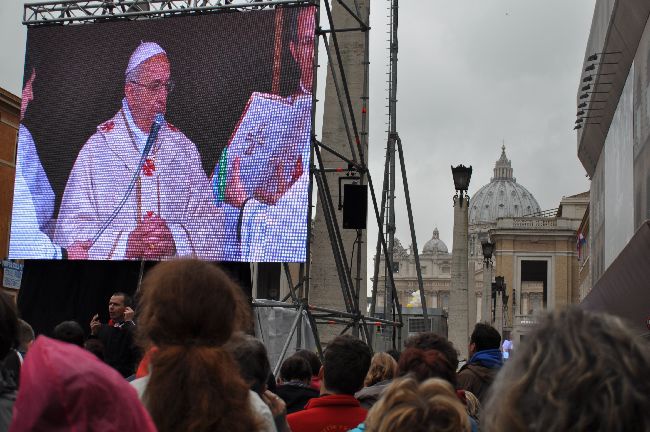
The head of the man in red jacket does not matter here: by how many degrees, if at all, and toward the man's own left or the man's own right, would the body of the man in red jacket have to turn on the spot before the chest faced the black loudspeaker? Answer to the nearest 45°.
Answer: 0° — they already face it

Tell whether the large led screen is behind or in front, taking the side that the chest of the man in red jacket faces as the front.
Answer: in front

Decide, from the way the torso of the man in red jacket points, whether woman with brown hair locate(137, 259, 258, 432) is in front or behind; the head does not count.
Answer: behind

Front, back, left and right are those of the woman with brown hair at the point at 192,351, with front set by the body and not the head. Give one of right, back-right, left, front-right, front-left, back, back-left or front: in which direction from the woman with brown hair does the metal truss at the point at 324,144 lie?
front

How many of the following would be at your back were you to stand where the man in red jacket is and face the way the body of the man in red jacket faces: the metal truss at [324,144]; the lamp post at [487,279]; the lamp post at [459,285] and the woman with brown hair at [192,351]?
1

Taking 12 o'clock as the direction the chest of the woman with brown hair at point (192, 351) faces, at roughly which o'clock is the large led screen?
The large led screen is roughly at 12 o'clock from the woman with brown hair.

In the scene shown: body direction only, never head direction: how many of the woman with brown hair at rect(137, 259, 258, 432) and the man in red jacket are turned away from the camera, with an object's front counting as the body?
2

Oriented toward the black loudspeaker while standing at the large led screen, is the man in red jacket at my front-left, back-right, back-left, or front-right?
front-right

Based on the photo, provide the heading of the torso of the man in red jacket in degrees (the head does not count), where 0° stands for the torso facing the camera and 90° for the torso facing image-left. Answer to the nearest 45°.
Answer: approximately 180°

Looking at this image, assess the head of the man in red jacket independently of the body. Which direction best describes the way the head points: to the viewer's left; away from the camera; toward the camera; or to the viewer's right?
away from the camera

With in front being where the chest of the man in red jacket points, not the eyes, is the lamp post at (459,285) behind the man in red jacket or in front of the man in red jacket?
in front

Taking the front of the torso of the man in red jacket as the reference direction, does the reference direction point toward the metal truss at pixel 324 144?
yes

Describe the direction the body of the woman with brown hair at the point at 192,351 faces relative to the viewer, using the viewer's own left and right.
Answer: facing away from the viewer

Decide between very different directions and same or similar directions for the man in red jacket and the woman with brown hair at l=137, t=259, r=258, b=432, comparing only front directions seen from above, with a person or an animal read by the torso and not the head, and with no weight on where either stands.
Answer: same or similar directions

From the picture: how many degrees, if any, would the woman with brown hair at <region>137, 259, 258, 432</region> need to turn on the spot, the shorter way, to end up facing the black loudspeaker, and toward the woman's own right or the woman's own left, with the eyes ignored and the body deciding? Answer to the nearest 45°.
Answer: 0° — they already face it

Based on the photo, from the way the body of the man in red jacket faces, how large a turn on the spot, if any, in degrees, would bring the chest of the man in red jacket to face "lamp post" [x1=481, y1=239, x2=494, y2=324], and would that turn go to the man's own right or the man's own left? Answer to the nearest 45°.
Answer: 0° — they already face it
